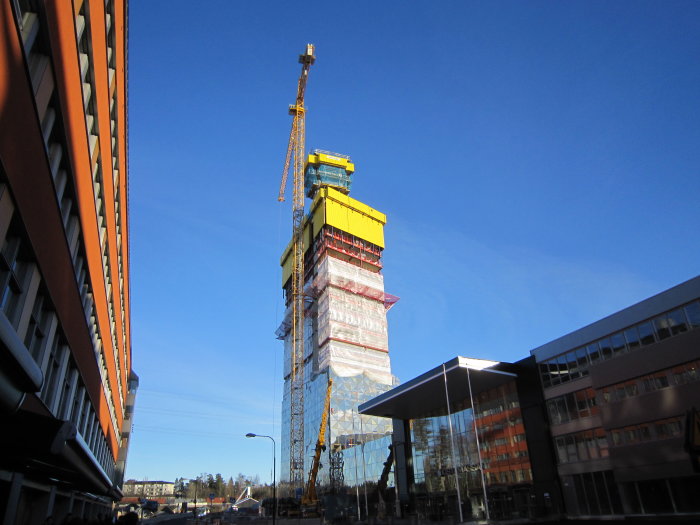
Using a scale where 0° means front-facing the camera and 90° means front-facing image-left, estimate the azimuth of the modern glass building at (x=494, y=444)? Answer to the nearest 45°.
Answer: approximately 45°

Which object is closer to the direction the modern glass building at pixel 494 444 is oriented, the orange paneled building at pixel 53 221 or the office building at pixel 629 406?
the orange paneled building

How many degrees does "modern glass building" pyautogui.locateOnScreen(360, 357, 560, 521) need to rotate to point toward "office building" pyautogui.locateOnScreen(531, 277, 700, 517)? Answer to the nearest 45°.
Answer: approximately 90° to its left
